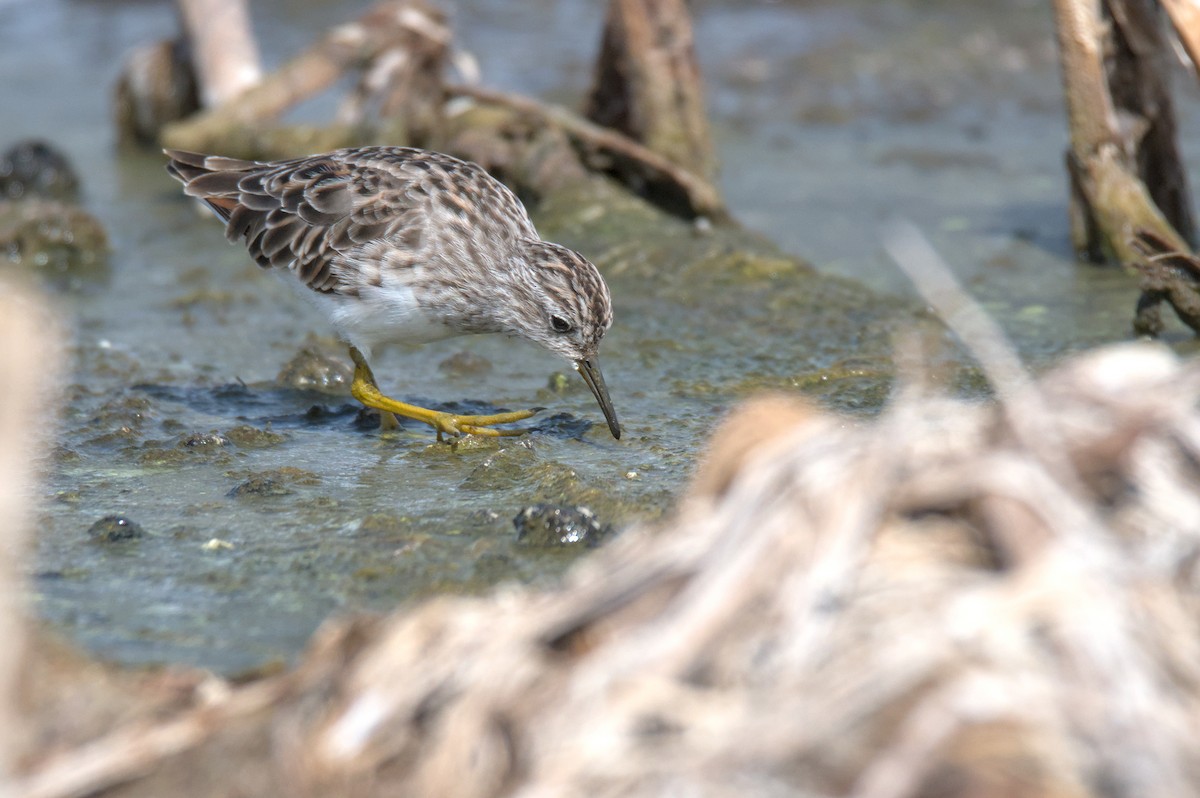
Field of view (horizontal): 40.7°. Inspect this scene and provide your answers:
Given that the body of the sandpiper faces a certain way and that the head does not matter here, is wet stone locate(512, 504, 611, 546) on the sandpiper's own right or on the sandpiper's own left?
on the sandpiper's own right

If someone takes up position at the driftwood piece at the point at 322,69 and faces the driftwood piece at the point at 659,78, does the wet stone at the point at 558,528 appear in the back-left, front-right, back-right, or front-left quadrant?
front-right

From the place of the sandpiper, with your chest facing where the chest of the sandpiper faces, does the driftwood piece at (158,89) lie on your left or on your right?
on your left

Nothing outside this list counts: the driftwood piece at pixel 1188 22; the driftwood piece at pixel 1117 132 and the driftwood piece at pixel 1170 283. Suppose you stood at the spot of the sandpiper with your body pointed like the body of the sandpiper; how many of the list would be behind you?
0

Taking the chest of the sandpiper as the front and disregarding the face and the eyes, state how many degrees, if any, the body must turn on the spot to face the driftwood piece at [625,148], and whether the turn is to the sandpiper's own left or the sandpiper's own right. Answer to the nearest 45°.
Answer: approximately 45° to the sandpiper's own left

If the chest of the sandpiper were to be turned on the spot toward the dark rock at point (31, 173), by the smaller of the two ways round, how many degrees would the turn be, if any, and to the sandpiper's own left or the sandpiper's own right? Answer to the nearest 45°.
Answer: approximately 135° to the sandpiper's own left

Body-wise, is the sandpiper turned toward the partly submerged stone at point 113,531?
no

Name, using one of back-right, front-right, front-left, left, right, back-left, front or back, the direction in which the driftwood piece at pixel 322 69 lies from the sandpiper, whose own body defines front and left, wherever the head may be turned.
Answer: left

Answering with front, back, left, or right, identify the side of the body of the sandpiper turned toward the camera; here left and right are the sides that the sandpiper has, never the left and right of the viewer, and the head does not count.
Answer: right

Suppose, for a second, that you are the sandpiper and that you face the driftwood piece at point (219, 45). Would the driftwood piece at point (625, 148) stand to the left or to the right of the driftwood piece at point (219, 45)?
right

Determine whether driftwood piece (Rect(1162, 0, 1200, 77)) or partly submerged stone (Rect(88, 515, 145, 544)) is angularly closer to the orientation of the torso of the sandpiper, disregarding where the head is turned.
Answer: the driftwood piece

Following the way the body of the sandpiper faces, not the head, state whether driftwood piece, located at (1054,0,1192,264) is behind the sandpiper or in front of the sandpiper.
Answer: in front

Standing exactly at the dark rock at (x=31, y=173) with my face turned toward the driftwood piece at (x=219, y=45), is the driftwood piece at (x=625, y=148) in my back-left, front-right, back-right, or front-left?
front-right

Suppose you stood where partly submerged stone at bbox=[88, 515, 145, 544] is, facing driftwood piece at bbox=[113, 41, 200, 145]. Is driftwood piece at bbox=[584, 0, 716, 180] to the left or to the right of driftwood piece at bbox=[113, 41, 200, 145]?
right
